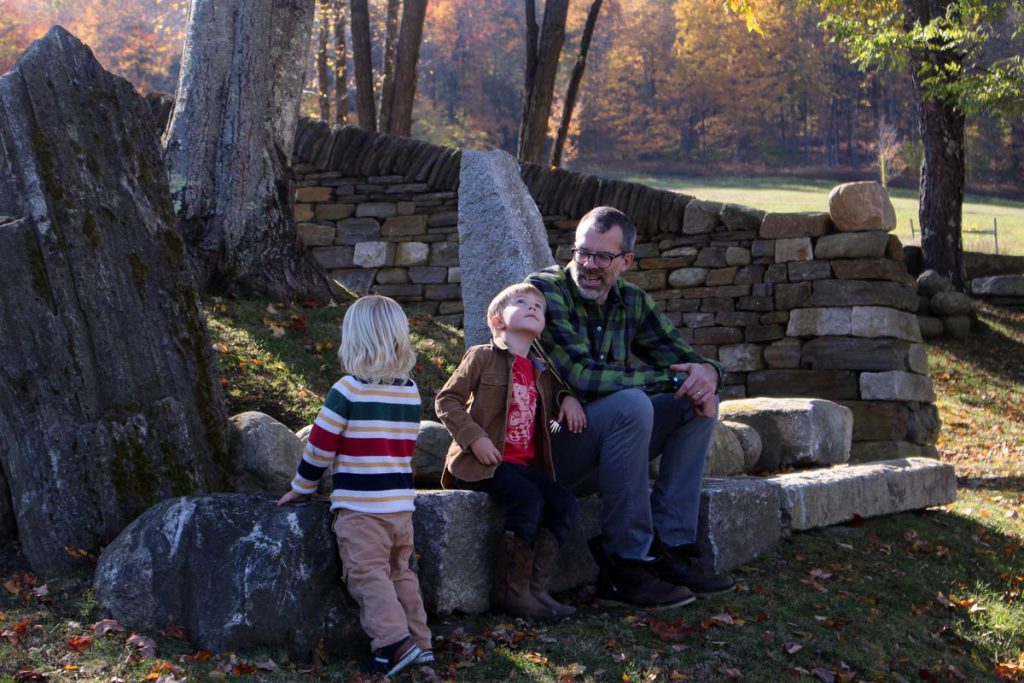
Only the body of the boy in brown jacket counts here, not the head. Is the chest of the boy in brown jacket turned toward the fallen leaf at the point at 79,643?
no

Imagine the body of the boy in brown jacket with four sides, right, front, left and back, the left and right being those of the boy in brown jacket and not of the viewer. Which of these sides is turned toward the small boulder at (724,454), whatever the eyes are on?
left

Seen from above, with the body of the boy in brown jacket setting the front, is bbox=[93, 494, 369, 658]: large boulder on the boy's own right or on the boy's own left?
on the boy's own right

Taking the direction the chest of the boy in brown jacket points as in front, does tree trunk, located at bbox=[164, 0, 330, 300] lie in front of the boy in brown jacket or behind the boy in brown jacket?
behind

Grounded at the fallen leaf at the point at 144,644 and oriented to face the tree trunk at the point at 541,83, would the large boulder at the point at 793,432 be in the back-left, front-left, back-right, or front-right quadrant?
front-right

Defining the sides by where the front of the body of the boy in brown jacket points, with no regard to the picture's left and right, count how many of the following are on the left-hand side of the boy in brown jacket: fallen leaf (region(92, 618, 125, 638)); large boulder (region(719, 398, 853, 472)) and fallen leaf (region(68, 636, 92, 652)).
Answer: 1

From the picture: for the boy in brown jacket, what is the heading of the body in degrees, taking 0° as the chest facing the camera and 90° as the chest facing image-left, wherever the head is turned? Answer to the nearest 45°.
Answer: approximately 315°

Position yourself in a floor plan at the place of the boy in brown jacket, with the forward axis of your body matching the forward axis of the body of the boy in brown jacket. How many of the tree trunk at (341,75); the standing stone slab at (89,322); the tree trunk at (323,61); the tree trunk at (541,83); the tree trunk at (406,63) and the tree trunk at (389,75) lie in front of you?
0

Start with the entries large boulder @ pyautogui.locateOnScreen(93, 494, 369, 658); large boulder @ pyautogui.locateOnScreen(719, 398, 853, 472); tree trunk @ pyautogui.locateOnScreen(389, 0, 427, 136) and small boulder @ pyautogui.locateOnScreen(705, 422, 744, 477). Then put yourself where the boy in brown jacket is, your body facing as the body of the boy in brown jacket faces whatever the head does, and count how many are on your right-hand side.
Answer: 1

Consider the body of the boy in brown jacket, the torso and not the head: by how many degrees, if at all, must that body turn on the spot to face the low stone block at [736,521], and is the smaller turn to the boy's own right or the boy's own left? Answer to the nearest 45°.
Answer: approximately 90° to the boy's own left

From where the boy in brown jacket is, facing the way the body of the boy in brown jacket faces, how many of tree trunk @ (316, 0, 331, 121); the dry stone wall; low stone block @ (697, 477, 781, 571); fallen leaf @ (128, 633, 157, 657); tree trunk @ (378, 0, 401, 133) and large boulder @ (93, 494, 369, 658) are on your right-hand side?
2

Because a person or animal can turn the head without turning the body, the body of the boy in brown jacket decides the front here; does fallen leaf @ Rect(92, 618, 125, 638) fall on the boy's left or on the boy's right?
on the boy's right

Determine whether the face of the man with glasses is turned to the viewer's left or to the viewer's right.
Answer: to the viewer's left

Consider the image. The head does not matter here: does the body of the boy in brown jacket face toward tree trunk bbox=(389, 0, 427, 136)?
no

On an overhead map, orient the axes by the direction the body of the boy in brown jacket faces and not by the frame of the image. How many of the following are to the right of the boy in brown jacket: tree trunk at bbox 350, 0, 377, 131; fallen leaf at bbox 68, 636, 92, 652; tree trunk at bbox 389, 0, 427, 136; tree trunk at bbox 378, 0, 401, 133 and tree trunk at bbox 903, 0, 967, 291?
1

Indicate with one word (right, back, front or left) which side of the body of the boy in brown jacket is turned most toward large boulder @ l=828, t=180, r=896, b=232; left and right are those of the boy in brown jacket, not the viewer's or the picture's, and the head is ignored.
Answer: left

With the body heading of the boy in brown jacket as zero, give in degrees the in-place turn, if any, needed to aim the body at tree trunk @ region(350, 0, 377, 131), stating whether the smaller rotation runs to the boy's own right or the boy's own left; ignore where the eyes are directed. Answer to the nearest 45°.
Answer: approximately 135° to the boy's own left
